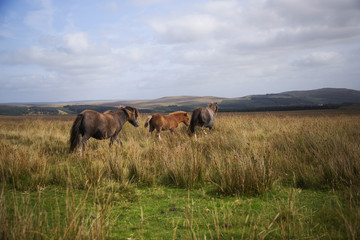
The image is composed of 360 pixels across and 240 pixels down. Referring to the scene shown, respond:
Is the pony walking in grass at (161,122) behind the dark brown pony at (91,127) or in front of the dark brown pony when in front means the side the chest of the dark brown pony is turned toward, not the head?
in front

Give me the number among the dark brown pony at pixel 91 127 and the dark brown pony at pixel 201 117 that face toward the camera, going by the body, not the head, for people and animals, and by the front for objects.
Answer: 0

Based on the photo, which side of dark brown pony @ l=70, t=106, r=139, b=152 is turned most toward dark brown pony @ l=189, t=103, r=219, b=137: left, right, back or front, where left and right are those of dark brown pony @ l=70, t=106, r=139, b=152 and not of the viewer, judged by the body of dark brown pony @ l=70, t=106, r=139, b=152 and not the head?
front

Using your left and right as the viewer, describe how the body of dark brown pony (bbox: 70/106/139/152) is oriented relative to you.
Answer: facing away from the viewer and to the right of the viewer
